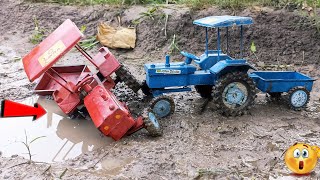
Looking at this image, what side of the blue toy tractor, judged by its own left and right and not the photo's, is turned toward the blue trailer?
back

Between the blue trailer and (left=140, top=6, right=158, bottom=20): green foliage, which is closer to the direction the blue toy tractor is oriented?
the green foliage

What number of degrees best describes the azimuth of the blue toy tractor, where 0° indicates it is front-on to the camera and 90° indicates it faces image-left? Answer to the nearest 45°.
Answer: approximately 90°

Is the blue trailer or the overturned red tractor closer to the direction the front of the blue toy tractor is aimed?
the overturned red tractor

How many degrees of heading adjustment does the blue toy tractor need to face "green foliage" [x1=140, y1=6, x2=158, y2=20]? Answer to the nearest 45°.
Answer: approximately 45° to its right

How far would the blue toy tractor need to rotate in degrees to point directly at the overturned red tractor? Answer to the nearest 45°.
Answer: approximately 45° to its left

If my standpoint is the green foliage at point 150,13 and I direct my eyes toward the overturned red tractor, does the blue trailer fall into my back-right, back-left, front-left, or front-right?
front-left

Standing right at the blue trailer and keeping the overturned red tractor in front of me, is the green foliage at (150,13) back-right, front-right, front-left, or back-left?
front-right
